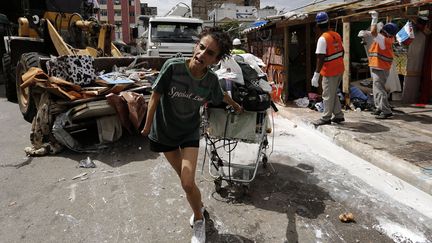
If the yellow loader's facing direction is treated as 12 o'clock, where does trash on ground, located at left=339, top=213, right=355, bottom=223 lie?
The trash on ground is roughly at 1 o'clock from the yellow loader.

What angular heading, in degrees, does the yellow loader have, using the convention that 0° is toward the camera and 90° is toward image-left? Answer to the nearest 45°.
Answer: approximately 315°

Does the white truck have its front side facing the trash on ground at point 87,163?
yes

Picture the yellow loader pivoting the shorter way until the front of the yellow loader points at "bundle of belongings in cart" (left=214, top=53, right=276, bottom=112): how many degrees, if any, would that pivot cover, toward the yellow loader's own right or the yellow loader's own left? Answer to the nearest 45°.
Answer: approximately 45° to the yellow loader's own right

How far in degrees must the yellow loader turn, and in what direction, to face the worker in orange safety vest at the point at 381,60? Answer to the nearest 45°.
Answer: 0° — it already faces them

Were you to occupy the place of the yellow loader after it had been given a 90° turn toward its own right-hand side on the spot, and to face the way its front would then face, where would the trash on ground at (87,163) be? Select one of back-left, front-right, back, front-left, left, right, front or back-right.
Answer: front-left

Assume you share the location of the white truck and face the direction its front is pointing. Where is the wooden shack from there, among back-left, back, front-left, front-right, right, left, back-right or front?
front-left

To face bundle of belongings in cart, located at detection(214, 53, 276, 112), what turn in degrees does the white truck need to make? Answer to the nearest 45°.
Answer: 0° — it already faces it

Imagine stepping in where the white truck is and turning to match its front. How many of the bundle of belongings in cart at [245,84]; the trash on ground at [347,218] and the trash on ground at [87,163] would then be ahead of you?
3

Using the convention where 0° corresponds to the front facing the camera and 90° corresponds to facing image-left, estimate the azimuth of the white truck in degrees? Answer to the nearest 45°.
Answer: approximately 0°

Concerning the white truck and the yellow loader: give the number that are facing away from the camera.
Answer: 0

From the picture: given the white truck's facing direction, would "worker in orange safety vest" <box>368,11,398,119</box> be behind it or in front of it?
in front
